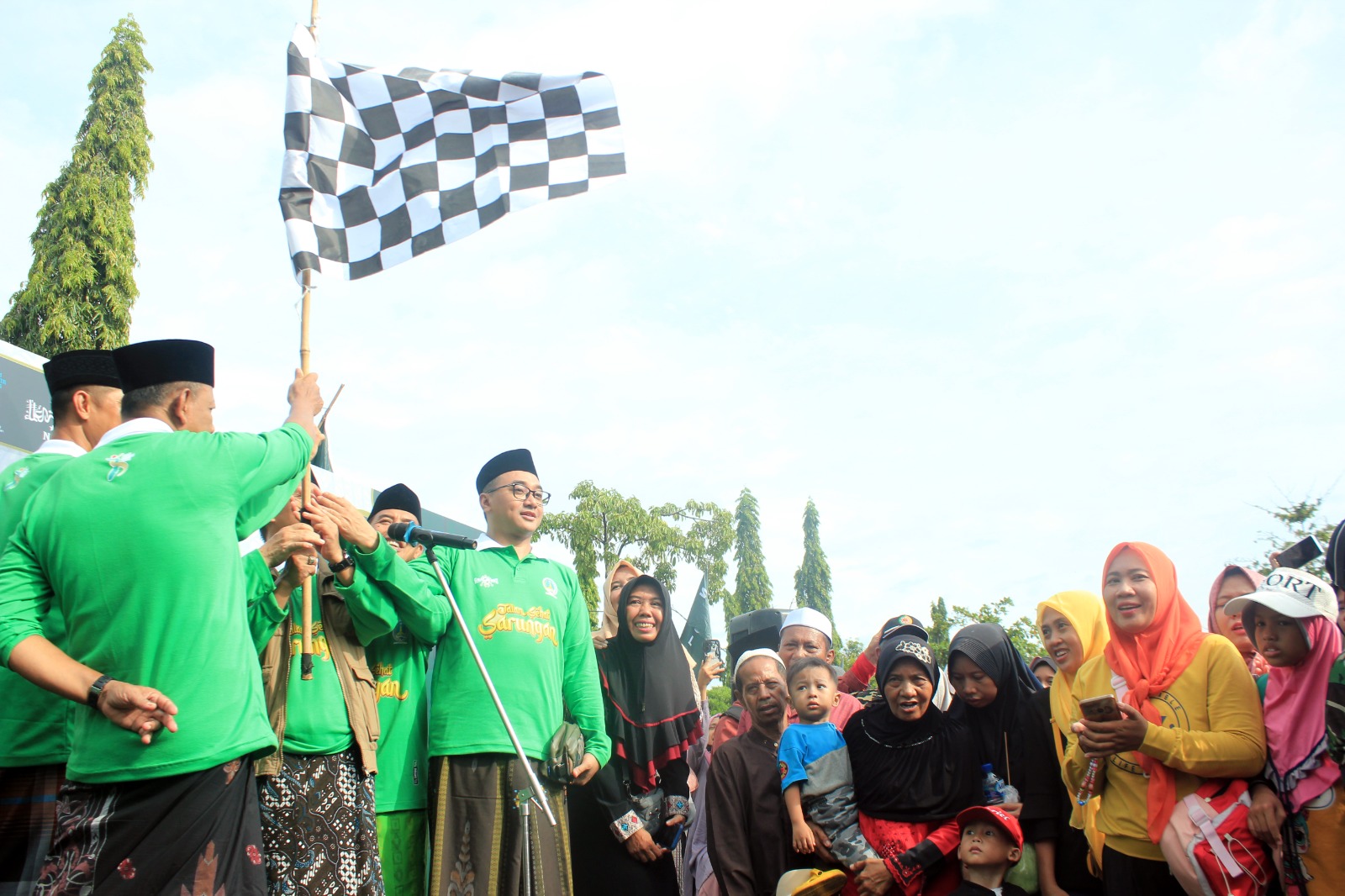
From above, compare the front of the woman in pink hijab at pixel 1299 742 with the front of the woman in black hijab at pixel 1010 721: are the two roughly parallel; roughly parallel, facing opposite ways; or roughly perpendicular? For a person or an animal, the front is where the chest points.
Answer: roughly parallel

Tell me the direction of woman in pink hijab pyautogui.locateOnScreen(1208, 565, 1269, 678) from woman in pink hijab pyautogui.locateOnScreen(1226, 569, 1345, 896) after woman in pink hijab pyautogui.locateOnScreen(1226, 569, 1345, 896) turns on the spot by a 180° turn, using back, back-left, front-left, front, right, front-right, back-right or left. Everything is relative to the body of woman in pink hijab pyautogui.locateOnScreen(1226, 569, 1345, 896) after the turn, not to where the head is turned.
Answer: front-left

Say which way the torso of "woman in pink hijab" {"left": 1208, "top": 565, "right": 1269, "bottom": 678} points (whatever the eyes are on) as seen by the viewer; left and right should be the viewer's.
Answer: facing the viewer and to the left of the viewer

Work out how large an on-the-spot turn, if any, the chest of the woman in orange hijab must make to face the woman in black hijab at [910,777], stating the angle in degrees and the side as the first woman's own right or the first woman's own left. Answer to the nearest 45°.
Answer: approximately 45° to the first woman's own right

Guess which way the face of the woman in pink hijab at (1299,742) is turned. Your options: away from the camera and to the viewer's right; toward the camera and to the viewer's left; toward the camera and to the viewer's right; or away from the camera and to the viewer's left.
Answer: toward the camera and to the viewer's left

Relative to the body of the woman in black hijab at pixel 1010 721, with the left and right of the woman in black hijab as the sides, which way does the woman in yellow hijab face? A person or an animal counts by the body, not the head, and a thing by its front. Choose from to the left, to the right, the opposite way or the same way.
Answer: the same way

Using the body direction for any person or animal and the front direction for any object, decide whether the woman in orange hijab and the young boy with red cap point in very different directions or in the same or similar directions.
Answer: same or similar directions

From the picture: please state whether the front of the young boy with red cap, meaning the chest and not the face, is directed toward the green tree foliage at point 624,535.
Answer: no

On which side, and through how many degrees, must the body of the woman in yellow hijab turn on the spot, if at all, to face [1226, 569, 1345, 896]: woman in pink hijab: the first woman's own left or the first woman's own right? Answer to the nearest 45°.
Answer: approximately 90° to the first woman's own left

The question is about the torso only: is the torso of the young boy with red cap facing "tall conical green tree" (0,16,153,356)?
no

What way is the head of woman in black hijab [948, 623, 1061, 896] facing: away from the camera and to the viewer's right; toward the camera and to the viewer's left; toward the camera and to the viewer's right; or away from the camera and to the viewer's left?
toward the camera and to the viewer's left

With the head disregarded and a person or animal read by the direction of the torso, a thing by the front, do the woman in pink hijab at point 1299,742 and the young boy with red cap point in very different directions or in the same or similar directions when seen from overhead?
same or similar directions

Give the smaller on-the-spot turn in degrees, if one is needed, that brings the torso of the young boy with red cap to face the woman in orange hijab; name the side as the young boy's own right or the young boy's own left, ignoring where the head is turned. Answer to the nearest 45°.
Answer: approximately 135° to the young boy's own left

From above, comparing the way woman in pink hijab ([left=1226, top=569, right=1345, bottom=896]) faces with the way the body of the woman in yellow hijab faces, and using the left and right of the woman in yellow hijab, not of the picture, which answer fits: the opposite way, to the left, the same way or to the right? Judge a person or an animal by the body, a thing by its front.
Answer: the same way

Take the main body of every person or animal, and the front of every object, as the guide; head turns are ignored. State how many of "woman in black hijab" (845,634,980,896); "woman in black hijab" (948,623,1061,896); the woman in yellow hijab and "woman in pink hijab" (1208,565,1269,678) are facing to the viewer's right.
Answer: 0

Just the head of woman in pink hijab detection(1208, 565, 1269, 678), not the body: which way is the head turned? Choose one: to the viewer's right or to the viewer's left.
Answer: to the viewer's left

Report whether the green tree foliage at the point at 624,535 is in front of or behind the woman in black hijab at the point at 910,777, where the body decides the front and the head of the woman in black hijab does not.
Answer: behind

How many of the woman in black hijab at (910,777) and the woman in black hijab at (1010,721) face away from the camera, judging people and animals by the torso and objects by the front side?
0

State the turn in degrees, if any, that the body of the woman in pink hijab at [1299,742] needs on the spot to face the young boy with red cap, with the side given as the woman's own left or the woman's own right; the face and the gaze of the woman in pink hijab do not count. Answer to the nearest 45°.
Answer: approximately 45° to the woman's own right
